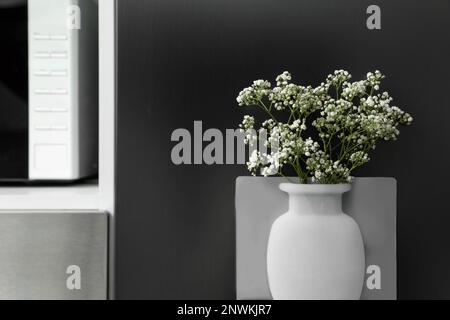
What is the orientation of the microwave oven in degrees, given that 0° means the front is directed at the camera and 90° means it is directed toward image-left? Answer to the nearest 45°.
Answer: approximately 0°
